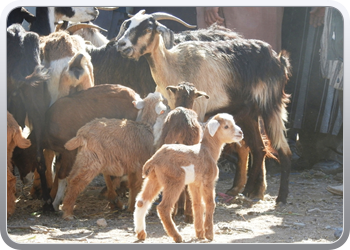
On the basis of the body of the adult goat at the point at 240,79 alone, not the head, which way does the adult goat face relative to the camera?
to the viewer's left

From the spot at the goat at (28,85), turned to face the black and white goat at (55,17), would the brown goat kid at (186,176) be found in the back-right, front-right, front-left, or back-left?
back-right

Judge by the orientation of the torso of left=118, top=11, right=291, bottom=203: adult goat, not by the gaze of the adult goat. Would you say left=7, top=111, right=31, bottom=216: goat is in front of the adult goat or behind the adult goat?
in front
